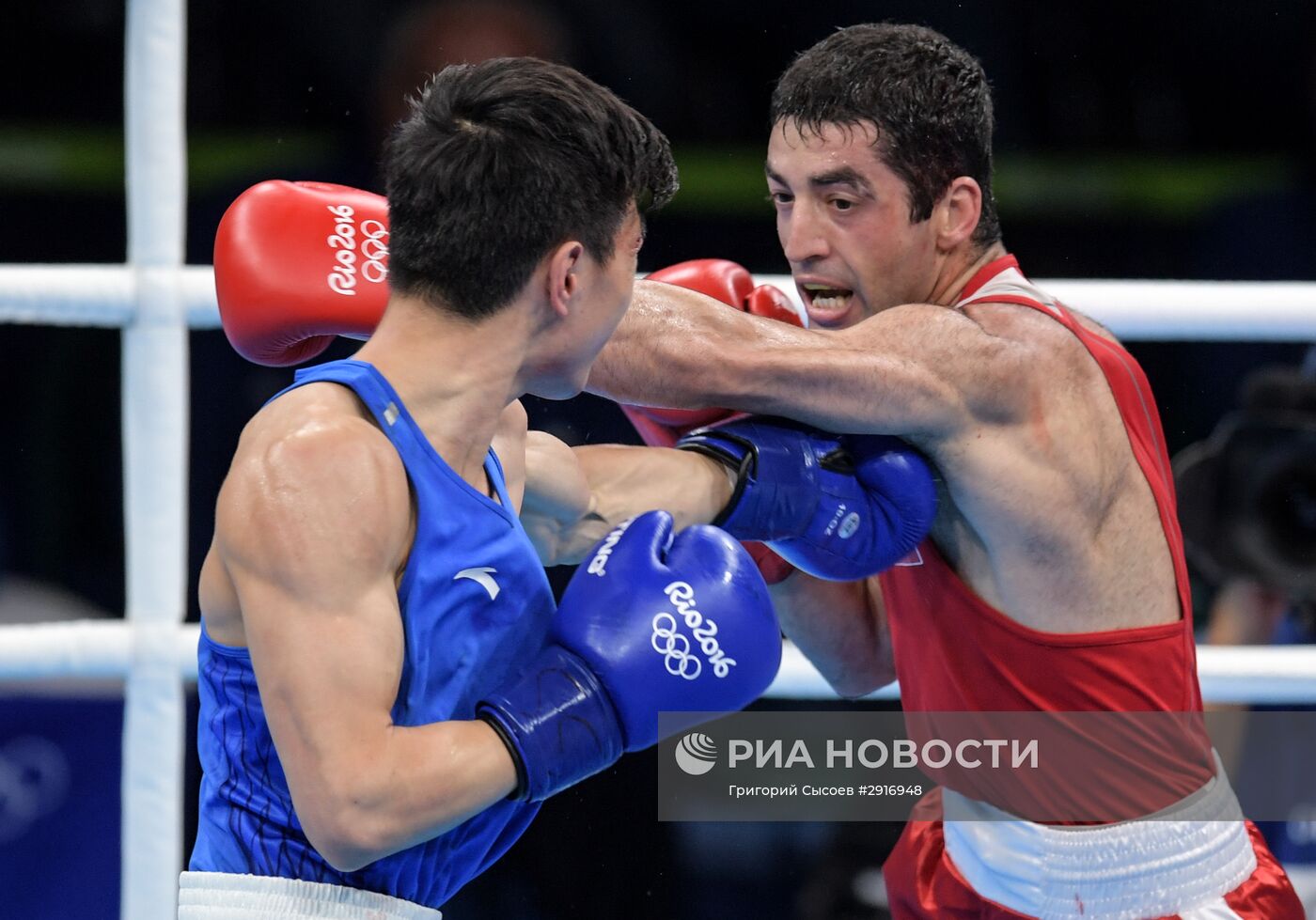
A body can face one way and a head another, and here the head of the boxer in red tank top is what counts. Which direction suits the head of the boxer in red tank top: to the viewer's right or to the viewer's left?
to the viewer's left

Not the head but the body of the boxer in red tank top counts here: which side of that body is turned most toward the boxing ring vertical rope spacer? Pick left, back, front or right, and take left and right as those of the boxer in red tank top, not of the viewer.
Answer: front

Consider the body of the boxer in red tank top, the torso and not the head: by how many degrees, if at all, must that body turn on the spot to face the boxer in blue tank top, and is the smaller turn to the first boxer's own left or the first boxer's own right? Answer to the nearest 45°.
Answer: approximately 45° to the first boxer's own left

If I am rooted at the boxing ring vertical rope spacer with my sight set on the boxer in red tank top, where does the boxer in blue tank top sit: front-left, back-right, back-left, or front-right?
front-right

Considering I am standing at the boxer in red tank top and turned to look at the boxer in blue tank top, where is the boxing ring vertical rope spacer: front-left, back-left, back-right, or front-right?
front-right

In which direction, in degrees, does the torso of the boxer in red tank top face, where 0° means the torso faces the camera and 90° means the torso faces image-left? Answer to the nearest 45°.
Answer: approximately 90°

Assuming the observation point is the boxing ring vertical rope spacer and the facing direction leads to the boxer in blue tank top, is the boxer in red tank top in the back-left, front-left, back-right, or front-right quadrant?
front-left

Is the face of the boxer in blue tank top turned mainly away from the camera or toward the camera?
away from the camera
